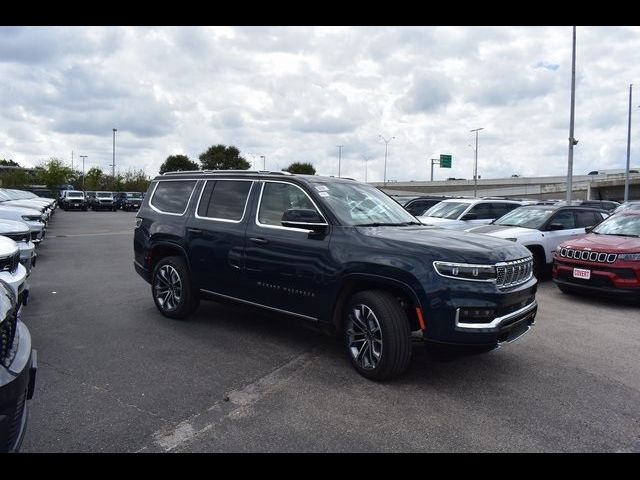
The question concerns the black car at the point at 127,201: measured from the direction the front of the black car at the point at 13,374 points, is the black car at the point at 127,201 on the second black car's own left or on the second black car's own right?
on the second black car's own left

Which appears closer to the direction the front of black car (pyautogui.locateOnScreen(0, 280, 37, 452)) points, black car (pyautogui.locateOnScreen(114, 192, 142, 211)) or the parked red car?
the parked red car

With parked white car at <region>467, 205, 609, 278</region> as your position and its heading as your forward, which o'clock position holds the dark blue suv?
The dark blue suv is roughly at 11 o'clock from the parked white car.

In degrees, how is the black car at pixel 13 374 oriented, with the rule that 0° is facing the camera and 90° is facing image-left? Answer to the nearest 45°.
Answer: approximately 315°
